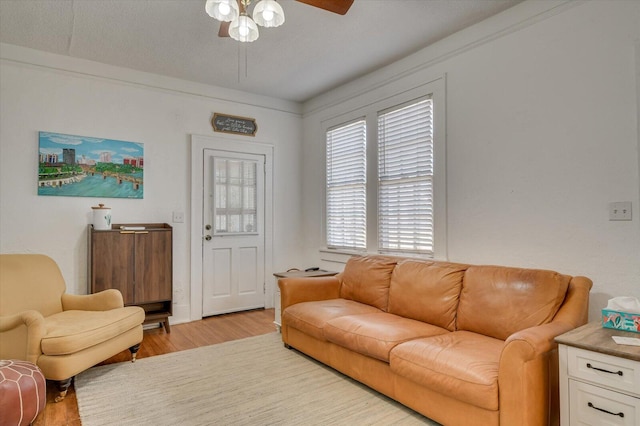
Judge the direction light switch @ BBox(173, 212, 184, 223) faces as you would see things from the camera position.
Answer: facing the viewer

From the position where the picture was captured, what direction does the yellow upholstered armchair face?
facing the viewer and to the right of the viewer

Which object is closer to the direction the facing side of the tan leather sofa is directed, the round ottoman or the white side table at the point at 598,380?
the round ottoman

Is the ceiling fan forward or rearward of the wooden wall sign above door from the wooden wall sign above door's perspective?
forward

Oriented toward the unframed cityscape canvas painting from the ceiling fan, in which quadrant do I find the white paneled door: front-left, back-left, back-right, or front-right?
front-right

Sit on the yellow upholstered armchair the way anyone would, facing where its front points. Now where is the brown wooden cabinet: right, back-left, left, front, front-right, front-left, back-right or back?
left

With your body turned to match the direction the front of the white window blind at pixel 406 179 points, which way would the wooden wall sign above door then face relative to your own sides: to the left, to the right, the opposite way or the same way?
to the left

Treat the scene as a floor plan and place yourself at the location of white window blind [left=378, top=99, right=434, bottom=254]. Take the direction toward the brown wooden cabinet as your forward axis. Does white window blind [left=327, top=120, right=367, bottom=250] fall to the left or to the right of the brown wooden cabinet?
right

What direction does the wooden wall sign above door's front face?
toward the camera

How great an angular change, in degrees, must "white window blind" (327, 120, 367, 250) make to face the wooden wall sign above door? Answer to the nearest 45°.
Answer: approximately 45° to its right

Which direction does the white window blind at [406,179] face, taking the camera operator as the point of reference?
facing the viewer and to the left of the viewer

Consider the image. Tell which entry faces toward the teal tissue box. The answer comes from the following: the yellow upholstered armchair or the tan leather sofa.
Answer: the yellow upholstered armchair

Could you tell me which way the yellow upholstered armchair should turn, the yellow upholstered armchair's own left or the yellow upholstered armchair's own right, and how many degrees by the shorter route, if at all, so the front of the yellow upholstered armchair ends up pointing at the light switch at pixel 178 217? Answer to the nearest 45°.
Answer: approximately 90° to the yellow upholstered armchair's own left
